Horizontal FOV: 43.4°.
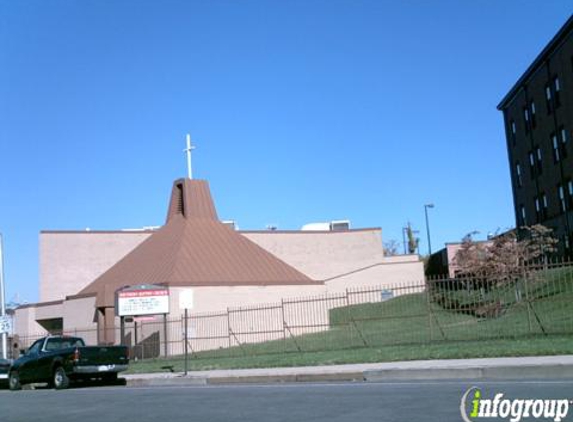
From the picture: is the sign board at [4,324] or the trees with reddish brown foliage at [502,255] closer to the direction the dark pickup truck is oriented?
the sign board

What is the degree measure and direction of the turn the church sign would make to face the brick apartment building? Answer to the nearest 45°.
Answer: approximately 90° to its left

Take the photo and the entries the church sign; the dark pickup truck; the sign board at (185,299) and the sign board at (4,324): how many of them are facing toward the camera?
3

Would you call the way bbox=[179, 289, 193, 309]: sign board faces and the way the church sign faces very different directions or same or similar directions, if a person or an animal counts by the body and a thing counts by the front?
same or similar directions

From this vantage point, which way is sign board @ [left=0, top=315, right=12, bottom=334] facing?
toward the camera

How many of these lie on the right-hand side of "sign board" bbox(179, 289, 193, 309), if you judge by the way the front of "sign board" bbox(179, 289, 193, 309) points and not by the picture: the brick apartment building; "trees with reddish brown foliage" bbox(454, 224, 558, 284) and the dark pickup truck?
1

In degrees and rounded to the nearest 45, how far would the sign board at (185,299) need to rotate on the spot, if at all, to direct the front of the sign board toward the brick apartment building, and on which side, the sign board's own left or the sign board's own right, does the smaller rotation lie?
approximately 135° to the sign board's own left

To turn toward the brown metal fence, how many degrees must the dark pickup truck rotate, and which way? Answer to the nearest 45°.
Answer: approximately 90° to its right

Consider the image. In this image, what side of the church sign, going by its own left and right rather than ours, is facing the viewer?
front

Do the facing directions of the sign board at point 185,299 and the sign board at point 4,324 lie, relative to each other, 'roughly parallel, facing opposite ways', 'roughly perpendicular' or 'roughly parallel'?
roughly parallel

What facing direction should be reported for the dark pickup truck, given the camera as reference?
facing away from the viewer and to the left of the viewer

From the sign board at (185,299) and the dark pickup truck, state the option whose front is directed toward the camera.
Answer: the sign board
